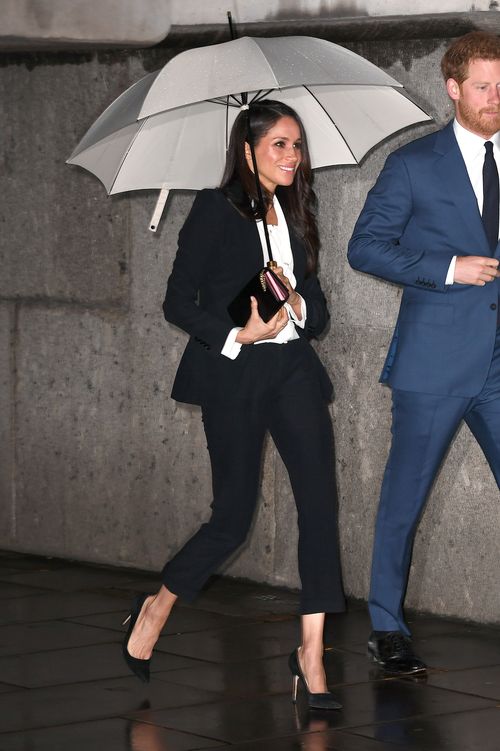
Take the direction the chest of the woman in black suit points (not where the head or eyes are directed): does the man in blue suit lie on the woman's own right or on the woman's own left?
on the woman's own left

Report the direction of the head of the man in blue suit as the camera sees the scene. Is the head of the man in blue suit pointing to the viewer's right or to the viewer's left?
to the viewer's right

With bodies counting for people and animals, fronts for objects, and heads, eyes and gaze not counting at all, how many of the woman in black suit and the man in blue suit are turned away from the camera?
0

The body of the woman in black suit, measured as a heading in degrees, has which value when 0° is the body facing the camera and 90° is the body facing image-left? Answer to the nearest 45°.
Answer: approximately 315°

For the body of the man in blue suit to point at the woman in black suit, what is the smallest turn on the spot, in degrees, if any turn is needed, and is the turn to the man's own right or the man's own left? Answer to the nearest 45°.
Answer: approximately 90° to the man's own right
